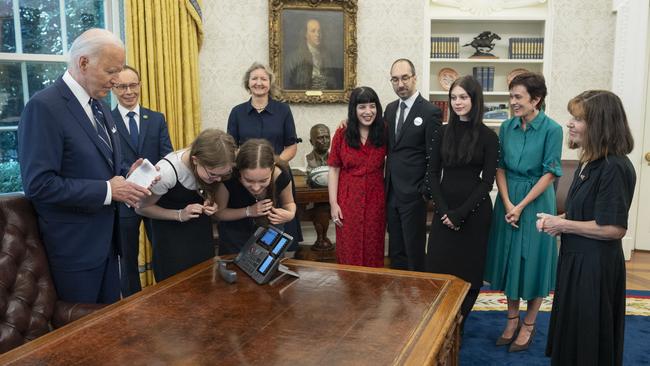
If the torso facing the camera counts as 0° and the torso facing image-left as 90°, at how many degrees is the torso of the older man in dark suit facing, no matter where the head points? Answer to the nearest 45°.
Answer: approximately 315°

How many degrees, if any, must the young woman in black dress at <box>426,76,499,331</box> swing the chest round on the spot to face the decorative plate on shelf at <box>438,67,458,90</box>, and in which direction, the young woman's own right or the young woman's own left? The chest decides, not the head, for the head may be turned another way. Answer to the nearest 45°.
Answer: approximately 135° to the young woman's own right

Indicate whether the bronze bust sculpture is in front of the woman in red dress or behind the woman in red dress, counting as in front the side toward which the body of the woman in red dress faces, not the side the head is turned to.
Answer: behind

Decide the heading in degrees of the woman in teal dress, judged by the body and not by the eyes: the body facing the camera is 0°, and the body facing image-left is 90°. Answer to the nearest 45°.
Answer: approximately 45°

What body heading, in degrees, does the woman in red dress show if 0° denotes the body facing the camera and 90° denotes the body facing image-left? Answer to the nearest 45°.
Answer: approximately 0°

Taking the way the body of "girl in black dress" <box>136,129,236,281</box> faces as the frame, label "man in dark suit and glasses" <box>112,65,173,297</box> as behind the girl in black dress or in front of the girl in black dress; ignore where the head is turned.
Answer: behind

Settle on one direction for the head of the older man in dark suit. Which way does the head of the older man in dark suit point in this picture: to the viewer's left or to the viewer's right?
to the viewer's right

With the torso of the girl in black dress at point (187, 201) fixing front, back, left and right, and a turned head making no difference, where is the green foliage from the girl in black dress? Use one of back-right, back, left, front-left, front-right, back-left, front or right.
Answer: back

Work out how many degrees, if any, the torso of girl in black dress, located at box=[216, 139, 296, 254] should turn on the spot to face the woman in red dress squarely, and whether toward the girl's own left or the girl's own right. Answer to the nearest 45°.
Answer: approximately 135° to the girl's own left

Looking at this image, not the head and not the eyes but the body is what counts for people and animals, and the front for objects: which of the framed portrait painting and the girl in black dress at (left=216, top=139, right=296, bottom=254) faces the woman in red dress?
the framed portrait painting

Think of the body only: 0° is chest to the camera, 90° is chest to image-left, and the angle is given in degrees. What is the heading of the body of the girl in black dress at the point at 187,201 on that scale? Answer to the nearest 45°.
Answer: approximately 315°
